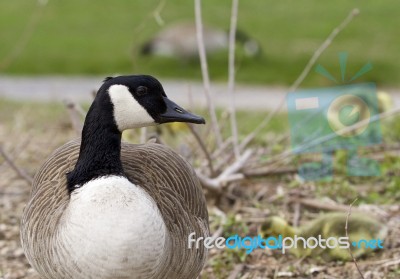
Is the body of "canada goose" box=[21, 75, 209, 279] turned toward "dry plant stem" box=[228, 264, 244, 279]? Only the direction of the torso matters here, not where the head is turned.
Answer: no

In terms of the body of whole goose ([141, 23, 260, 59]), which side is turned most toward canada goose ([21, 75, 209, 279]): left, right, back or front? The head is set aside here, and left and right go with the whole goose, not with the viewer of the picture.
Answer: right

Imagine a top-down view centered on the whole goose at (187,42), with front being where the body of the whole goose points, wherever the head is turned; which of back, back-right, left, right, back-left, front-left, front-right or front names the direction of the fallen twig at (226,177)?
right

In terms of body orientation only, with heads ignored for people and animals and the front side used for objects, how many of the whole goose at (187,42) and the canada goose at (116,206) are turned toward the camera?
1

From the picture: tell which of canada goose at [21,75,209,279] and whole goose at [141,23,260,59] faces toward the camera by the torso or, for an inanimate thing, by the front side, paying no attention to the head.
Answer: the canada goose

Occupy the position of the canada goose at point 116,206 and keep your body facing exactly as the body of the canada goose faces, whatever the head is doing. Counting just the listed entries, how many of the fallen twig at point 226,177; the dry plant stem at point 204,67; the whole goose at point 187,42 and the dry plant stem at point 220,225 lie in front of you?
0

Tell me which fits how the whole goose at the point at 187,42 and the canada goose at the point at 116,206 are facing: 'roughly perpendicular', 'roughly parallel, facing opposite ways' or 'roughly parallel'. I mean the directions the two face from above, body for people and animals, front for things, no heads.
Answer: roughly perpendicular

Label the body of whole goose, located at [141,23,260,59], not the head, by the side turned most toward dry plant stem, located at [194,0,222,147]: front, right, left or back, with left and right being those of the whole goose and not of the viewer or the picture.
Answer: right

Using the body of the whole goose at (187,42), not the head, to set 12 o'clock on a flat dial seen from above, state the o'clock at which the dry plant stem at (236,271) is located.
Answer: The dry plant stem is roughly at 3 o'clock from the whole goose.

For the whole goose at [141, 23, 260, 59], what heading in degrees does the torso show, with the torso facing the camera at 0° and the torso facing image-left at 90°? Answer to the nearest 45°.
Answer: approximately 270°

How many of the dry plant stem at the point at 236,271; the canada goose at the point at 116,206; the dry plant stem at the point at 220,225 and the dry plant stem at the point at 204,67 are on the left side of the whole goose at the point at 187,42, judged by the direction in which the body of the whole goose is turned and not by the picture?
0

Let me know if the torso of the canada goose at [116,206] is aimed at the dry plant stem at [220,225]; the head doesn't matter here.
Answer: no

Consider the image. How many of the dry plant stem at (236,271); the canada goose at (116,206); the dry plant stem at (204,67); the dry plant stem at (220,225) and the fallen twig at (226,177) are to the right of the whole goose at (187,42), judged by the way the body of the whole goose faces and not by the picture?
5

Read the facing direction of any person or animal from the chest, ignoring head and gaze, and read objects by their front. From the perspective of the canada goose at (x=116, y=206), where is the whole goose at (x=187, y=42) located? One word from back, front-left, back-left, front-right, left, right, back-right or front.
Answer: back

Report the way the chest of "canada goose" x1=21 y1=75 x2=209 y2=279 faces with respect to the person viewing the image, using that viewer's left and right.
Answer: facing the viewer
